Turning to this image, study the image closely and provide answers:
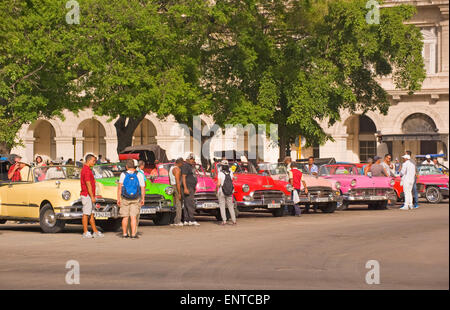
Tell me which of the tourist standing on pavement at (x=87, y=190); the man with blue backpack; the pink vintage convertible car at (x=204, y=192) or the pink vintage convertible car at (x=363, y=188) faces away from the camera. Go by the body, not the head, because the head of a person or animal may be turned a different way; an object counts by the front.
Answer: the man with blue backpack

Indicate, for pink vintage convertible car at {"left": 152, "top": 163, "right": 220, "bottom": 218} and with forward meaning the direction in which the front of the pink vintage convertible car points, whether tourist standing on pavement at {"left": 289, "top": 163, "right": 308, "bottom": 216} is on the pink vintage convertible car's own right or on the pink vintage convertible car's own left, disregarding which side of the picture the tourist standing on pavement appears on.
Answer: on the pink vintage convertible car's own left

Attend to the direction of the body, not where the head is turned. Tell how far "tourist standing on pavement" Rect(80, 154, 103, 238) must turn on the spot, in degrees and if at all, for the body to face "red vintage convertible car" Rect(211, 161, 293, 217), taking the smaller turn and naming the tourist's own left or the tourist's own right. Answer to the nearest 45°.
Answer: approximately 45° to the tourist's own left

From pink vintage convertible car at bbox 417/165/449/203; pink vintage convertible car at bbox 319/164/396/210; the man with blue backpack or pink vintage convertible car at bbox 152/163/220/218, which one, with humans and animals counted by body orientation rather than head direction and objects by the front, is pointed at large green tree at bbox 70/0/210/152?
the man with blue backpack

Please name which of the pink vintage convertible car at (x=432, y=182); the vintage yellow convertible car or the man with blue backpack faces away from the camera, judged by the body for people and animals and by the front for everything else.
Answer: the man with blue backpack

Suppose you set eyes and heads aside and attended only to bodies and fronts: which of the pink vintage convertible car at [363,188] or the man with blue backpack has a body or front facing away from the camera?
the man with blue backpack

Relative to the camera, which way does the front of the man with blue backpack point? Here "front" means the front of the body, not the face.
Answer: away from the camera

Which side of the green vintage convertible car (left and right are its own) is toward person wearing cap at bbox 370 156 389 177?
left

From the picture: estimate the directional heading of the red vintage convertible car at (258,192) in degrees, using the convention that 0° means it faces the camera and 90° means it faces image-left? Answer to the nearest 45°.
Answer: approximately 315°

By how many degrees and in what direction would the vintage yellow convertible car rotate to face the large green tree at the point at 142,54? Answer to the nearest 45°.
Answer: approximately 135° to its left

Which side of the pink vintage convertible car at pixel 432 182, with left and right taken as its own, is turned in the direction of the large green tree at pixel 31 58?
right
